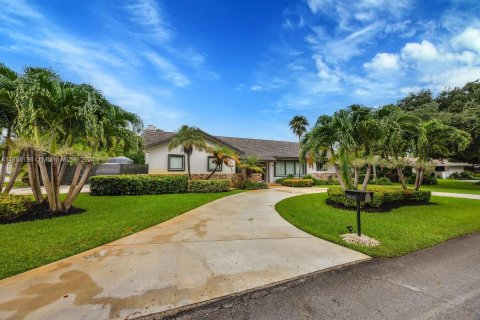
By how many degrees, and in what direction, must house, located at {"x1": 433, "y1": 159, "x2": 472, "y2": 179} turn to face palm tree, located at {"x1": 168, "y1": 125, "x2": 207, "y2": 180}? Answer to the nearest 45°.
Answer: approximately 45° to its right

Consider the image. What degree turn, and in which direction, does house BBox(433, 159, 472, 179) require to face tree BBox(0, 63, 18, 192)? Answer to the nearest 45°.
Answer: approximately 45° to its right

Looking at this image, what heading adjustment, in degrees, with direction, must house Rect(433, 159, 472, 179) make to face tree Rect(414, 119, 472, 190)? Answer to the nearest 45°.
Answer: approximately 45° to its right

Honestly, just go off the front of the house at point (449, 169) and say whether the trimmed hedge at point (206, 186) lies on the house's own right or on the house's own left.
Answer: on the house's own right

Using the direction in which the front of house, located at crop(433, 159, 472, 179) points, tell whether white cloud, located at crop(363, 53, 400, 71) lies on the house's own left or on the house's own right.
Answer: on the house's own right

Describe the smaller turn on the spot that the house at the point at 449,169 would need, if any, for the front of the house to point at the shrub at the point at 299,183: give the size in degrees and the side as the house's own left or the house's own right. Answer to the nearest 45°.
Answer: approximately 45° to the house's own right

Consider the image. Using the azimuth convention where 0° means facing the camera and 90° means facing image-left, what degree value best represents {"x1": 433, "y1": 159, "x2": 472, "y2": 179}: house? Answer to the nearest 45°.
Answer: approximately 315°

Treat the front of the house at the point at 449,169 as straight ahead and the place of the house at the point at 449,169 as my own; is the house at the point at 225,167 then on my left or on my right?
on my right
